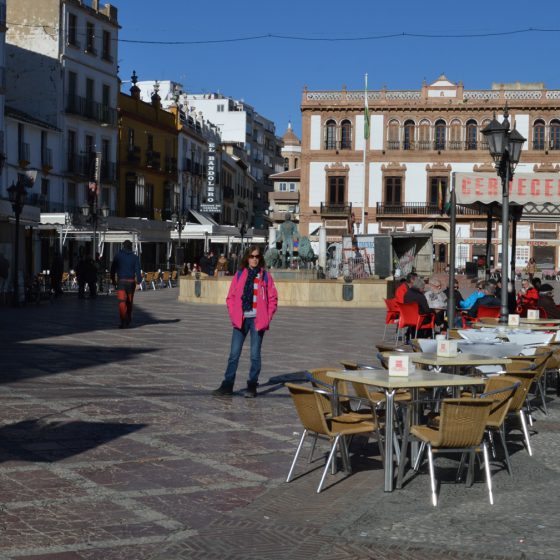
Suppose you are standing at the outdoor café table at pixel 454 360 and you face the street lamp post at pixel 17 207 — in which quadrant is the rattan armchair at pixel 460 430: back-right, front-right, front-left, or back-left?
back-left

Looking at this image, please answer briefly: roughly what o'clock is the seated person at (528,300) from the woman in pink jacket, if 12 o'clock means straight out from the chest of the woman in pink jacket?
The seated person is roughly at 7 o'clock from the woman in pink jacket.

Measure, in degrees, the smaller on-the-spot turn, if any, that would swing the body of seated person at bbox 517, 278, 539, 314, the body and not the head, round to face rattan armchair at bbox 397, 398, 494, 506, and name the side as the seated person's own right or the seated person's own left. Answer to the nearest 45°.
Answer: approximately 45° to the seated person's own left

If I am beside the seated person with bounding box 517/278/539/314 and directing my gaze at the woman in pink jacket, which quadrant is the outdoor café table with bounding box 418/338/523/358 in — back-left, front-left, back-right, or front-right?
front-left

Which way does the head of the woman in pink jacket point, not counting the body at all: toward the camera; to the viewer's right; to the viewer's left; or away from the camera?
toward the camera

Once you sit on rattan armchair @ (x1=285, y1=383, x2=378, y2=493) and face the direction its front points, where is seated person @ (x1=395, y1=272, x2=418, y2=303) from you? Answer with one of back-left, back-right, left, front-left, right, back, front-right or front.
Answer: front-left

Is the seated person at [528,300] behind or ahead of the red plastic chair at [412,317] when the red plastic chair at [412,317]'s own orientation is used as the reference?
ahead

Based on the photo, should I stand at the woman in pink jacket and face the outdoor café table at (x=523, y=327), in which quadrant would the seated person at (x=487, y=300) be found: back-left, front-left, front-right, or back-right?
front-left

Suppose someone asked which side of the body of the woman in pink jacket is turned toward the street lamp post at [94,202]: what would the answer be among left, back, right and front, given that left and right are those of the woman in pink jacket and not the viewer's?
back

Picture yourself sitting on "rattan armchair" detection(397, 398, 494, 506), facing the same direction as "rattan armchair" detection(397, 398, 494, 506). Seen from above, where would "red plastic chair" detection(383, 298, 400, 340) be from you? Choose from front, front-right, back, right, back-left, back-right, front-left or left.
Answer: front-right

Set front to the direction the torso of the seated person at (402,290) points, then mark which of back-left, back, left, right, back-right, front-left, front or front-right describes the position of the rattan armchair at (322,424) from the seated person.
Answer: right

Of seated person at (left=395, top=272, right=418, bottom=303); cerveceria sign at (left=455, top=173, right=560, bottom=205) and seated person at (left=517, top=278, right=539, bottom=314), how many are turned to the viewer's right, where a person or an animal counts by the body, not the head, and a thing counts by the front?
1

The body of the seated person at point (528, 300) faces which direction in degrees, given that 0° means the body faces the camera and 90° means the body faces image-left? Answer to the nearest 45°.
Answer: approximately 45°

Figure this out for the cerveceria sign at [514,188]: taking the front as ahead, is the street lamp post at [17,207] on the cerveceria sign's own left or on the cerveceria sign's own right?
on the cerveceria sign's own right

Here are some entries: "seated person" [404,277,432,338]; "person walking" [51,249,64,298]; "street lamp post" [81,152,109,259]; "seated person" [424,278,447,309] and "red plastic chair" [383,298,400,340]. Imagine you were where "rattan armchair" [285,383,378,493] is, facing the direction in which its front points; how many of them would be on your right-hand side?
0

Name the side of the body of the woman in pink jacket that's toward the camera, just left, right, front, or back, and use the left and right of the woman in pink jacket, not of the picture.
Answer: front

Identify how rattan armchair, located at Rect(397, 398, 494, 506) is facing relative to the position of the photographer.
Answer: facing away from the viewer and to the left of the viewer

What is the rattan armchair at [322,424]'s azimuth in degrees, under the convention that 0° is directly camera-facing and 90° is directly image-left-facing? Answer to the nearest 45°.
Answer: approximately 225°
